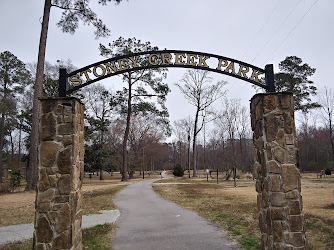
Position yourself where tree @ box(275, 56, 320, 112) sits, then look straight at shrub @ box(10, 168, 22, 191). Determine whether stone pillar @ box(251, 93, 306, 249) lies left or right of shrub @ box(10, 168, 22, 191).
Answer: left

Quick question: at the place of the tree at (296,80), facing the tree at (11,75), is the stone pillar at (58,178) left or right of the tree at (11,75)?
left

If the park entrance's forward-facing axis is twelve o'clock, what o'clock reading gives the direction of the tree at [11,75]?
The tree is roughly at 5 o'clock from the park entrance.

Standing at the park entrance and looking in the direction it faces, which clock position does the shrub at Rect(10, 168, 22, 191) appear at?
The shrub is roughly at 5 o'clock from the park entrance.

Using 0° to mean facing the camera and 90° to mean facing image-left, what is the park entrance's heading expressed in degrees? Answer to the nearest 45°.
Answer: approximately 0°

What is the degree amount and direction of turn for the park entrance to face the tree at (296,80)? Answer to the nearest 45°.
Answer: approximately 135° to its left
